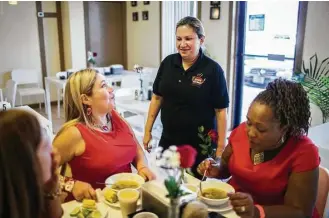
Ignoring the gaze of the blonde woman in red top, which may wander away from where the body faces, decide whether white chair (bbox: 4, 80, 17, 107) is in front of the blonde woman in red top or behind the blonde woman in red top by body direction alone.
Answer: behind

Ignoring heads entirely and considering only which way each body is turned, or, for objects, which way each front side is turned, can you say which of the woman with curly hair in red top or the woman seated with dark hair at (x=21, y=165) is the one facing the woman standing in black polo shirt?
the woman seated with dark hair

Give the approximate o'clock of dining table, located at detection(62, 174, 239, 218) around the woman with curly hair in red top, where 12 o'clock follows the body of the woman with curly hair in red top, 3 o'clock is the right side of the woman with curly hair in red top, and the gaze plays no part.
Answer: The dining table is roughly at 1 o'clock from the woman with curly hair in red top.

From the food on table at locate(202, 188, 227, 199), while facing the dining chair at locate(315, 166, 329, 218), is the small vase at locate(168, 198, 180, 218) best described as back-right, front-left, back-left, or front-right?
back-right

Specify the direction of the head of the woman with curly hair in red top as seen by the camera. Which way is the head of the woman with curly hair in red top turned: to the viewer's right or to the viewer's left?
to the viewer's left

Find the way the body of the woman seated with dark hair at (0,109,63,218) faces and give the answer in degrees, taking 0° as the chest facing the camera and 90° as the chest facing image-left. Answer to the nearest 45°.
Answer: approximately 225°

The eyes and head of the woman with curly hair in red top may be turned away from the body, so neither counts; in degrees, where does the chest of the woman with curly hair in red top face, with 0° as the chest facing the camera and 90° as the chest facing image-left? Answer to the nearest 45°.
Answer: approximately 45°

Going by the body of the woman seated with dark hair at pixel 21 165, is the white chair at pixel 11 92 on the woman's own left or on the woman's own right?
on the woman's own left

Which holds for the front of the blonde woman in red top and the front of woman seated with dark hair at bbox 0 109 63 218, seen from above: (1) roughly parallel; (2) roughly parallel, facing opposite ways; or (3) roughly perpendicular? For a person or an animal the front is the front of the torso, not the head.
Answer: roughly perpendicular

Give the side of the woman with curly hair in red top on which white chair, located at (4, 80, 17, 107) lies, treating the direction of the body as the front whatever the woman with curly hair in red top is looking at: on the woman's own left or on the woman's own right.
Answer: on the woman's own right
